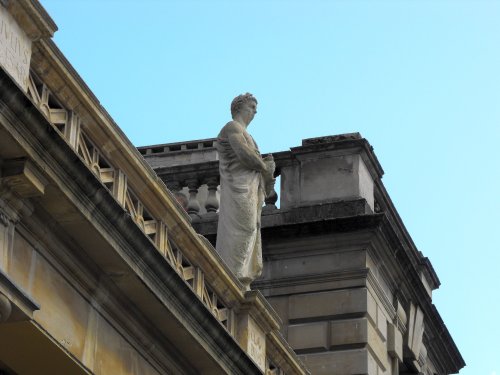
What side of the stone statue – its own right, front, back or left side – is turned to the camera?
right
